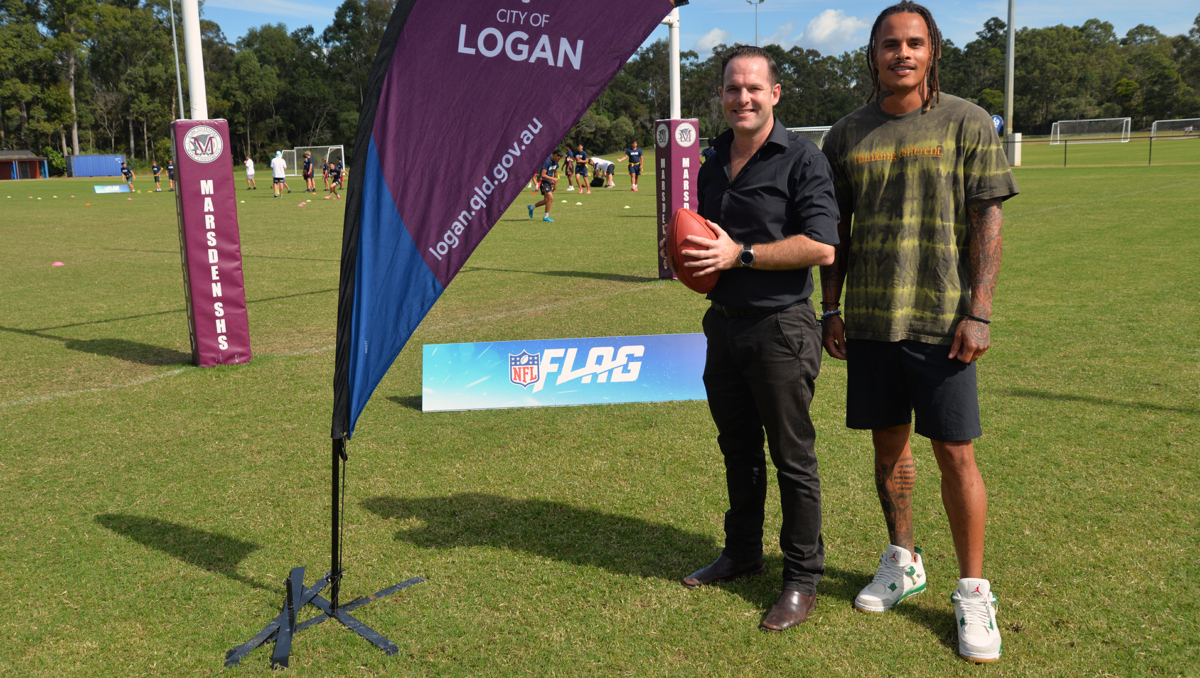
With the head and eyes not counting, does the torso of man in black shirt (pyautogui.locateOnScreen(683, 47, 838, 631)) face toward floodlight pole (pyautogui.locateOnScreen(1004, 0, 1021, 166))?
no

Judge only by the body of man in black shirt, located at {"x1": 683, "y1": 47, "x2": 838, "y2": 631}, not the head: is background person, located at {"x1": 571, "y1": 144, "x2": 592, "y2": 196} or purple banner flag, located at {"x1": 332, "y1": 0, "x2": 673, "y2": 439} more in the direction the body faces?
the purple banner flag

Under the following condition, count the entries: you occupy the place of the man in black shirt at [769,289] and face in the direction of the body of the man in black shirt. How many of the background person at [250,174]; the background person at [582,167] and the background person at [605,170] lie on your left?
0

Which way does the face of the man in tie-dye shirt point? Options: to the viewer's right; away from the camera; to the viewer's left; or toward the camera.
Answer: toward the camera

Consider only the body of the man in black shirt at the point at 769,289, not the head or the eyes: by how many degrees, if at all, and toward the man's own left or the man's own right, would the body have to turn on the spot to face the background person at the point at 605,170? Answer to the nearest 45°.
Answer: approximately 135° to the man's own right

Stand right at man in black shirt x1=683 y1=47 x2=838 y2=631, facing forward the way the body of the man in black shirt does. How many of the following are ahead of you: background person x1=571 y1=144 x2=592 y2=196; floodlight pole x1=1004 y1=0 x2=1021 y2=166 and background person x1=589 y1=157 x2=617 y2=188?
0

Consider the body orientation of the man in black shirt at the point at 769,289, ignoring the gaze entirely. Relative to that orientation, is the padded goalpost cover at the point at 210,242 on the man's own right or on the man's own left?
on the man's own right

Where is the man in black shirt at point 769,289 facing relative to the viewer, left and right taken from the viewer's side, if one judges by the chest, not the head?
facing the viewer and to the left of the viewer

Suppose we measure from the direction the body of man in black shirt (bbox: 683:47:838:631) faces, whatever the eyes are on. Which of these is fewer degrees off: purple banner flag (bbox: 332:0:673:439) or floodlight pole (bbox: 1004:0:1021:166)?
the purple banner flag

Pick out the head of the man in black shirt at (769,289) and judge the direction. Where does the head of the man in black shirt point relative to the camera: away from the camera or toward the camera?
toward the camera

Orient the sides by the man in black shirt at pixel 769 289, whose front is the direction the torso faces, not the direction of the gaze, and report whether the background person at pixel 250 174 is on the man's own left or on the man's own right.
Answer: on the man's own right
